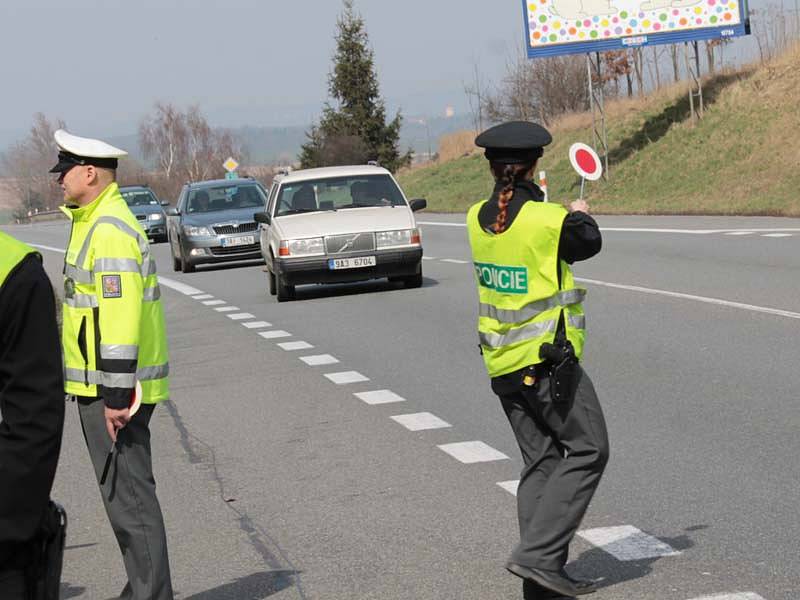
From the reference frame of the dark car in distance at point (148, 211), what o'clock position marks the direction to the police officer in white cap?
The police officer in white cap is roughly at 12 o'clock from the dark car in distance.

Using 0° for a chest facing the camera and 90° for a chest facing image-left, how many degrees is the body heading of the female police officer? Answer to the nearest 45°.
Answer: approximately 225°

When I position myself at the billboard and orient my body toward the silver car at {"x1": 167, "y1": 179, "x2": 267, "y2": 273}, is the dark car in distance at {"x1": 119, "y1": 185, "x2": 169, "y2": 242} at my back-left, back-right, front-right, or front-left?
front-right

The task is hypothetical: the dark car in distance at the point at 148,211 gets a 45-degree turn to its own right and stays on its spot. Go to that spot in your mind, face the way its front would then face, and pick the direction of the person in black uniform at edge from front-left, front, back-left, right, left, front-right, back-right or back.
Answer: front-left

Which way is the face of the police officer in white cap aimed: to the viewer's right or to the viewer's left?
to the viewer's left

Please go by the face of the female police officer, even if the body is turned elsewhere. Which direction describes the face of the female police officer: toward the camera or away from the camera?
away from the camera

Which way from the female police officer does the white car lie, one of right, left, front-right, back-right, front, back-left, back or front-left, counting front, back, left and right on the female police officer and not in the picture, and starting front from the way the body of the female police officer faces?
front-left

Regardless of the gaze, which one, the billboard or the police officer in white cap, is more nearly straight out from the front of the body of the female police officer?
the billboard

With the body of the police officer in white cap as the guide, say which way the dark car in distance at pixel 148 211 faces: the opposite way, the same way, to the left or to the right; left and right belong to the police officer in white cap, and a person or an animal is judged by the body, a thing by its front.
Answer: to the left

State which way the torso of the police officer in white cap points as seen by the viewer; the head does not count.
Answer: to the viewer's left

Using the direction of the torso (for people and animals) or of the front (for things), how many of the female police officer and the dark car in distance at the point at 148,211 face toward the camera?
1

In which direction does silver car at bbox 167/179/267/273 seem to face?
toward the camera

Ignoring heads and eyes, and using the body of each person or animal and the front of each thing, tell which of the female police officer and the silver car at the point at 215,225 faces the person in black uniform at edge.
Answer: the silver car

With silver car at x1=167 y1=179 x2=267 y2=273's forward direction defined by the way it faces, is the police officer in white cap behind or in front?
in front

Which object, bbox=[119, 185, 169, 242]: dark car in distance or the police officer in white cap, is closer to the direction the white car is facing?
the police officer in white cap

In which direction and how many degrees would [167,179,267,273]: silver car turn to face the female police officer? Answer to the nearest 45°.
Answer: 0° — it already faces them

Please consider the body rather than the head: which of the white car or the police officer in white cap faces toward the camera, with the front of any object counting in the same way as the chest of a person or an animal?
the white car
